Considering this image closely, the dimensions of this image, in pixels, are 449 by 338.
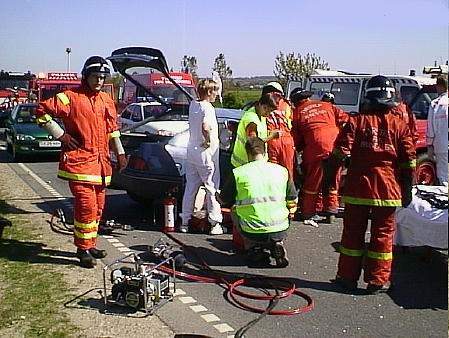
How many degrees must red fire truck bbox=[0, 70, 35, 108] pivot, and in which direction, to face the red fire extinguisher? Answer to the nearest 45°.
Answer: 0° — it already faces it

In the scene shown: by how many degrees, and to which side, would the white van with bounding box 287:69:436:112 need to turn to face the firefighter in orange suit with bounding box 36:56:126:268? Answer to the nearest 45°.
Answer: approximately 135° to its right

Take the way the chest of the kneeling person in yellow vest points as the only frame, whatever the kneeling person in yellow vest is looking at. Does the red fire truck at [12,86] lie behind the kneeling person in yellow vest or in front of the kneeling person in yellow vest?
in front

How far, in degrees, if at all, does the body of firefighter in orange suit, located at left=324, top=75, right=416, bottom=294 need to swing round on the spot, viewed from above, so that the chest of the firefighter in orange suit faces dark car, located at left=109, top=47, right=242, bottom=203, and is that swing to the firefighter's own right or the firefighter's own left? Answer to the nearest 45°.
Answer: approximately 45° to the firefighter's own left

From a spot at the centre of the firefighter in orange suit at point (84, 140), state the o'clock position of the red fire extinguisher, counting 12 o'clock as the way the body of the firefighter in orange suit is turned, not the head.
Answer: The red fire extinguisher is roughly at 9 o'clock from the firefighter in orange suit.

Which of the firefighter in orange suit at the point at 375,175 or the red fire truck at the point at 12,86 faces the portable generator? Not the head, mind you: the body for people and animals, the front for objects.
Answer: the red fire truck

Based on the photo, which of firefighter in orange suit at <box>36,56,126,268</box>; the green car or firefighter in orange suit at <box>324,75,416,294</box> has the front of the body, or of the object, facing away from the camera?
firefighter in orange suit at <box>324,75,416,294</box>

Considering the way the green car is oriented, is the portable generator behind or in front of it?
in front

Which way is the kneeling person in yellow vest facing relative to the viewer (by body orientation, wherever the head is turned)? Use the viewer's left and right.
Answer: facing away from the viewer
